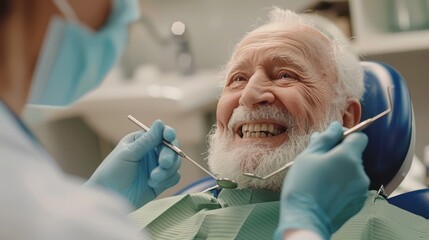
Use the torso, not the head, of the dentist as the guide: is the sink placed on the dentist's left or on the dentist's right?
on the dentist's left

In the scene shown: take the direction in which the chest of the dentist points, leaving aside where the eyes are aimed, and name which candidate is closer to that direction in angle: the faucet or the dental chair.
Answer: the dental chair

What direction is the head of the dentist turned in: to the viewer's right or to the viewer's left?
to the viewer's right

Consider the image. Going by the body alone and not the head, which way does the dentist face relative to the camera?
to the viewer's right
